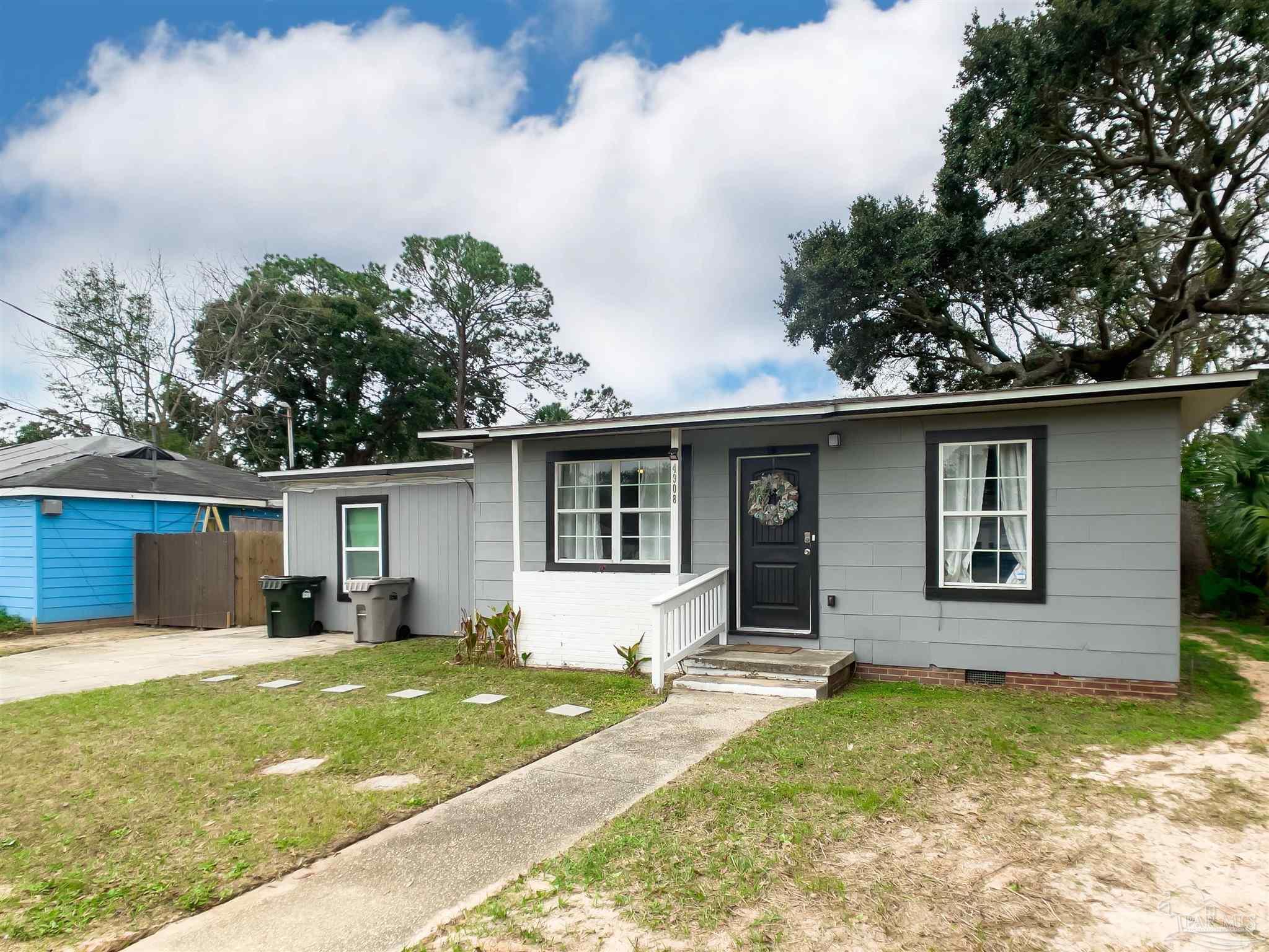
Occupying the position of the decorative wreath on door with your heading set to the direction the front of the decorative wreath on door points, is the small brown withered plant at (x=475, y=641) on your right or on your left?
on your right

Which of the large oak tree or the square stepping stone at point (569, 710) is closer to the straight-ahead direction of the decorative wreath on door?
the square stepping stone

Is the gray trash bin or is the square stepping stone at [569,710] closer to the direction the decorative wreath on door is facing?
the square stepping stone

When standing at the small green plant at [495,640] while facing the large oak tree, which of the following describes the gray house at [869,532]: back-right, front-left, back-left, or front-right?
front-right

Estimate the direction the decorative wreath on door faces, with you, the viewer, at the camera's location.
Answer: facing the viewer

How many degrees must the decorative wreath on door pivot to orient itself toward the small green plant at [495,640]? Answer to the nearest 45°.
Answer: approximately 90° to its right

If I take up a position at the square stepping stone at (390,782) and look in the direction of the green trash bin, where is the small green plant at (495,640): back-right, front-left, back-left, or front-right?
front-right

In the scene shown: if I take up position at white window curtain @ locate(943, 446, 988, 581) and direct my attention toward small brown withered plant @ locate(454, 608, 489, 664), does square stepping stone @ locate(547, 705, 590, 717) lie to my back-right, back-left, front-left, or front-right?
front-left

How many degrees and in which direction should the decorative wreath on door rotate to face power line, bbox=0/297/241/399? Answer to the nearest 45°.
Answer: approximately 135° to its right

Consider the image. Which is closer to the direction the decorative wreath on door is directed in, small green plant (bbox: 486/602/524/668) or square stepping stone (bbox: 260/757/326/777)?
the square stepping stone
